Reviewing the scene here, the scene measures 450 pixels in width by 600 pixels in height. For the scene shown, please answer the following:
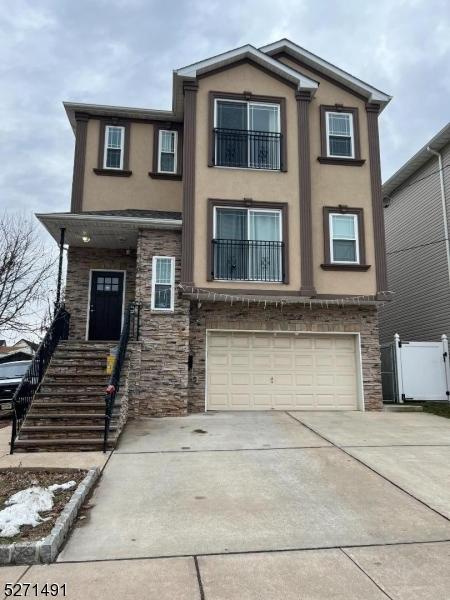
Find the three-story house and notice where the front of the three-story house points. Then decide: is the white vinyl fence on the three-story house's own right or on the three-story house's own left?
on the three-story house's own left

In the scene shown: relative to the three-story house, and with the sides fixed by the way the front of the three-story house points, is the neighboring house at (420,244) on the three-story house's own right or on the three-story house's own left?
on the three-story house's own left

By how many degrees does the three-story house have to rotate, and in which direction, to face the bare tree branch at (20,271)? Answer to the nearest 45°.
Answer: approximately 135° to its right

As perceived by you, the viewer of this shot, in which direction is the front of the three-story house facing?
facing the viewer

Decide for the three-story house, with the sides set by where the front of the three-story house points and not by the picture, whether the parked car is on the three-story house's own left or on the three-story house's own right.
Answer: on the three-story house's own right
